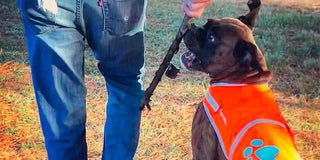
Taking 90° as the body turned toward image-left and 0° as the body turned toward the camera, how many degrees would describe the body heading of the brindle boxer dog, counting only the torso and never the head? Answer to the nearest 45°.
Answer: approximately 90°
